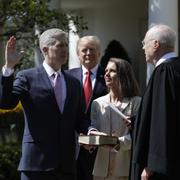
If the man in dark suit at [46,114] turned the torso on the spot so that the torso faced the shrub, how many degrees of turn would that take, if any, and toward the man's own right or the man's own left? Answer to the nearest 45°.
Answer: approximately 135° to the man's own left

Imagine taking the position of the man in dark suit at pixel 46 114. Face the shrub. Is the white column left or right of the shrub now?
right

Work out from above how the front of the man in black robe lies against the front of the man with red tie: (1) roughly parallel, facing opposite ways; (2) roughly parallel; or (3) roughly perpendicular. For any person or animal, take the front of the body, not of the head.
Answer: roughly perpendicular

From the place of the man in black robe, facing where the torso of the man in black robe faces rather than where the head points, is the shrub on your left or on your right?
on your right

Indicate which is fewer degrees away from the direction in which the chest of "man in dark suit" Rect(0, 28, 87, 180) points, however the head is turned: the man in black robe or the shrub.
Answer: the man in black robe

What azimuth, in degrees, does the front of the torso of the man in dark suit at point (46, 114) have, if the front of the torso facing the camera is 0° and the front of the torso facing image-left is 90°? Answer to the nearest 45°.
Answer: approximately 315°

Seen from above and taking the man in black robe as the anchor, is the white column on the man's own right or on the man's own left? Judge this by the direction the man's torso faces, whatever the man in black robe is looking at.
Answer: on the man's own right

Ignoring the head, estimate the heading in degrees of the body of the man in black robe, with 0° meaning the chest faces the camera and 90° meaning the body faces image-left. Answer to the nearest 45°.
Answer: approximately 90°

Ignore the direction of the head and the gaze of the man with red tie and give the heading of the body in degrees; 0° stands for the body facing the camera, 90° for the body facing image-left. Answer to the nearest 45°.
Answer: approximately 0°

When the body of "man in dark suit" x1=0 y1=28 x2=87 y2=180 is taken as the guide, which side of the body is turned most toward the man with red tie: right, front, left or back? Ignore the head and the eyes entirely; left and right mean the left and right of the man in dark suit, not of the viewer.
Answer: left

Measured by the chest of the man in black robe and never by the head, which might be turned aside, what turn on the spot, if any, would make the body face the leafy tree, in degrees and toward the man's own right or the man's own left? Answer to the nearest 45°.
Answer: approximately 45° to the man's own right

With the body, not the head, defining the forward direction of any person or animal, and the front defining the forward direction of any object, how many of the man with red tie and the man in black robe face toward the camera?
1
